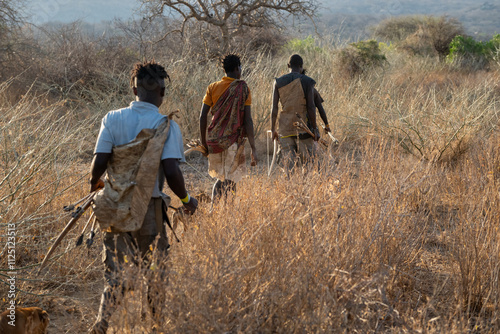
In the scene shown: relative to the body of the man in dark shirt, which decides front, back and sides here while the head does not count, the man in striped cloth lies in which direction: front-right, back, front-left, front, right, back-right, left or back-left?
back-left

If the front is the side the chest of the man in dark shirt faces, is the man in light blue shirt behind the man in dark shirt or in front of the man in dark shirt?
behind

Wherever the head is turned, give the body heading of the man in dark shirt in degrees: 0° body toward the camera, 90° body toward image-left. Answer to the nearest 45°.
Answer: approximately 180°

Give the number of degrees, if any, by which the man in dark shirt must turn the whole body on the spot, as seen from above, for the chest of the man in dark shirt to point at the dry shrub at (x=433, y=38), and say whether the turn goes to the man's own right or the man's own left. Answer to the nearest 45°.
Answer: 0° — they already face it

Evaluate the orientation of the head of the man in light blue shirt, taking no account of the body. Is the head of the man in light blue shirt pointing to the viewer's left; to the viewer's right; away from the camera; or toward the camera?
away from the camera

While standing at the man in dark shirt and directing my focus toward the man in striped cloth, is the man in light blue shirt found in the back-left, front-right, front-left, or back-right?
front-left

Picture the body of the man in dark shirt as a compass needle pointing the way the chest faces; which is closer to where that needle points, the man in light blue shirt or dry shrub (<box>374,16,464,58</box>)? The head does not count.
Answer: the dry shrub

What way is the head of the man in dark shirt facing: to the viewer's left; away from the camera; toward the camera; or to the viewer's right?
away from the camera
